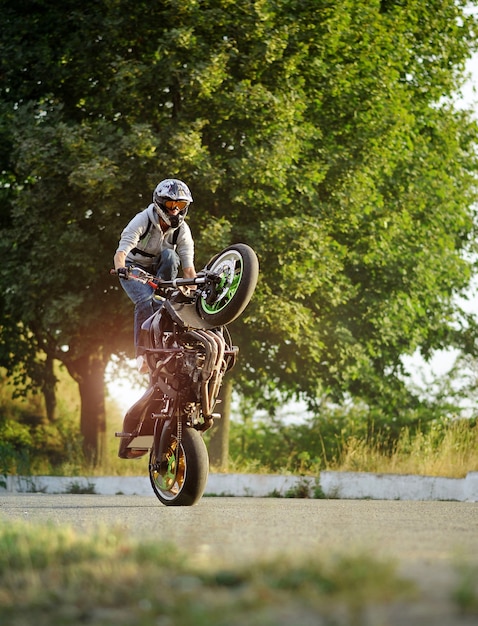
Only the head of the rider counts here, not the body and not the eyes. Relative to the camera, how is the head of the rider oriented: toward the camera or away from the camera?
toward the camera

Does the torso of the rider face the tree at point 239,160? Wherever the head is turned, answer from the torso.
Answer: no

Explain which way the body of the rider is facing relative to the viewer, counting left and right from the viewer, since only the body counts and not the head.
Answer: facing the viewer and to the right of the viewer
